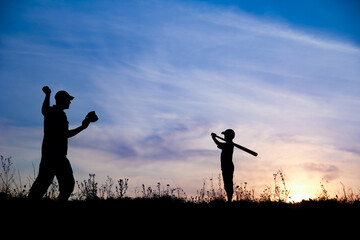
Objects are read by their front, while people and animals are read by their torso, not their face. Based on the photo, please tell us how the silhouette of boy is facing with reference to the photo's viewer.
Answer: facing to the left of the viewer

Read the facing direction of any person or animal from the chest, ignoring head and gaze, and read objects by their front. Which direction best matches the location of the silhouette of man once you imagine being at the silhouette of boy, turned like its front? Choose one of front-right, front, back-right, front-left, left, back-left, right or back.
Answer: front-left

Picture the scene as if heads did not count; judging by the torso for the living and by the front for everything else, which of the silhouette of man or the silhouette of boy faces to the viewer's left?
the silhouette of boy

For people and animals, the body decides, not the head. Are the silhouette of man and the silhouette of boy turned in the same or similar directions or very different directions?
very different directions

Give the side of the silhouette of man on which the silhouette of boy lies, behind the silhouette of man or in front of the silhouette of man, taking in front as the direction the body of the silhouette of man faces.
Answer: in front

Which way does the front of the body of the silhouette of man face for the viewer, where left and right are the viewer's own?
facing to the right of the viewer

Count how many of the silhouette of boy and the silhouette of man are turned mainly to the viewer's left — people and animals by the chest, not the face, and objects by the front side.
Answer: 1
